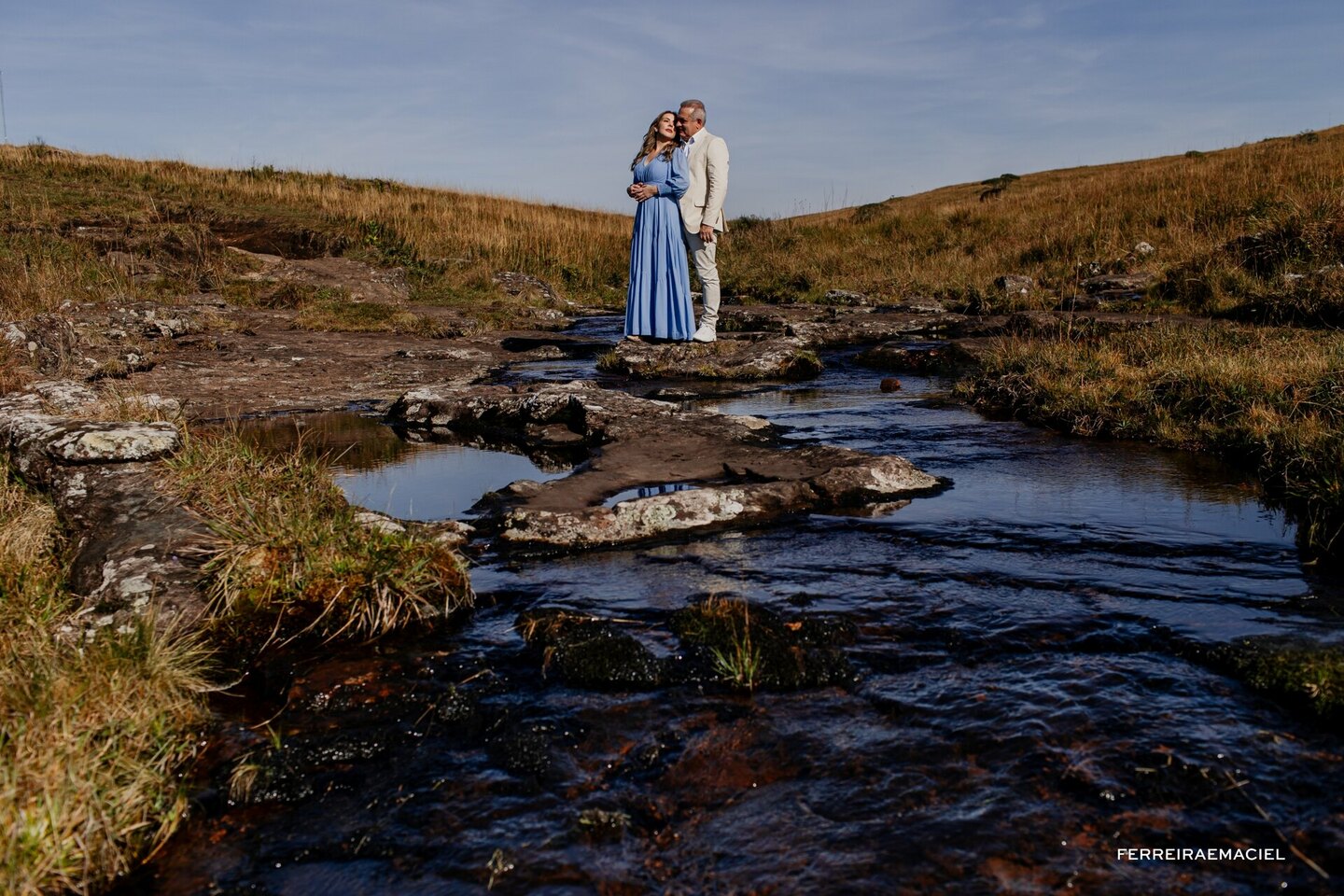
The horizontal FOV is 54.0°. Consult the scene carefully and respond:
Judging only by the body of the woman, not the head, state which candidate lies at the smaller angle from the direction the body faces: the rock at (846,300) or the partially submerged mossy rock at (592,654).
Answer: the partially submerged mossy rock

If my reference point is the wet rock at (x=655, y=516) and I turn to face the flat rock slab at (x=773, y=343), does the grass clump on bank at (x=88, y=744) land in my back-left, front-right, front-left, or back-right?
back-left

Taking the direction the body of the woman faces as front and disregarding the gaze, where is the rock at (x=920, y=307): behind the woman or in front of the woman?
behind

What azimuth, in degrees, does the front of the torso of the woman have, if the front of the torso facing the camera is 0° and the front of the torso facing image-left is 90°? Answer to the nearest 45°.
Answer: approximately 45°

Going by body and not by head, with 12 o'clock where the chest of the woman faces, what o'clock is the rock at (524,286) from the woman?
The rock is roughly at 4 o'clock from the woman.

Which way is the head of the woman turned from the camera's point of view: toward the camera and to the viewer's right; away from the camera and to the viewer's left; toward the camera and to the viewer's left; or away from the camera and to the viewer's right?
toward the camera and to the viewer's right

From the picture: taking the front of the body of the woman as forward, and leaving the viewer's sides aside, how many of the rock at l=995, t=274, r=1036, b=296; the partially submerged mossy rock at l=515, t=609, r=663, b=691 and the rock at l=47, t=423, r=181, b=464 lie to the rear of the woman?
1

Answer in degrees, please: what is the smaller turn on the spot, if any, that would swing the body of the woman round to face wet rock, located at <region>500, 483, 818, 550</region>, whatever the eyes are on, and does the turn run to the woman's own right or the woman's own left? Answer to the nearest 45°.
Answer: approximately 45° to the woman's own left

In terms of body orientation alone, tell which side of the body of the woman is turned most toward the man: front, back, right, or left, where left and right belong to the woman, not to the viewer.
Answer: left

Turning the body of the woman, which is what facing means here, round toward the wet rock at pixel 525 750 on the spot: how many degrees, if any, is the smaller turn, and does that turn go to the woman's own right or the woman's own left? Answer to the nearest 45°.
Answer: approximately 45° to the woman's own left

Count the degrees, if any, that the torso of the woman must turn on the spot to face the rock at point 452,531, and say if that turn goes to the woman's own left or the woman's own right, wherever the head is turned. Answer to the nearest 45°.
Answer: approximately 45° to the woman's own left

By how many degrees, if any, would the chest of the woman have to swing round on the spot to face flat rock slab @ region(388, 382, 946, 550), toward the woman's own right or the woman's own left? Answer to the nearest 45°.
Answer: approximately 45° to the woman's own left

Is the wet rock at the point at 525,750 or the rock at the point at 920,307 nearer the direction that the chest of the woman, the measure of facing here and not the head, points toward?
the wet rock

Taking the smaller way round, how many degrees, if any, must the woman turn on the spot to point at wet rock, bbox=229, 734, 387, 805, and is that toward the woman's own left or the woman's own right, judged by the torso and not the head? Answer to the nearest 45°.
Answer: approximately 45° to the woman's own left
